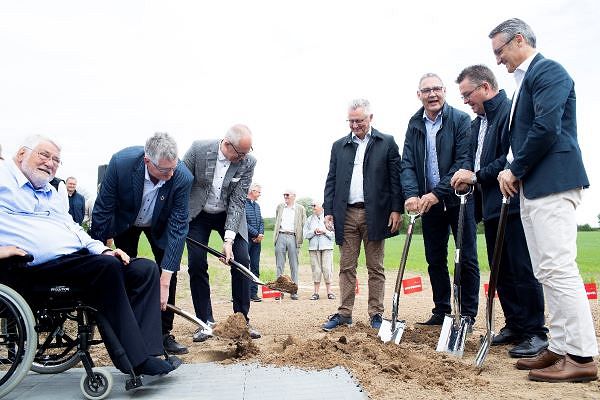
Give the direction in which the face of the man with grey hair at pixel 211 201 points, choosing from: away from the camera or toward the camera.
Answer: toward the camera

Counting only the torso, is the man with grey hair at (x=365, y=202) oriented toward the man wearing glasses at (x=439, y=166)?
no

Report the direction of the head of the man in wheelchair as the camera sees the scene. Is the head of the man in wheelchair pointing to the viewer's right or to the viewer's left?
to the viewer's right

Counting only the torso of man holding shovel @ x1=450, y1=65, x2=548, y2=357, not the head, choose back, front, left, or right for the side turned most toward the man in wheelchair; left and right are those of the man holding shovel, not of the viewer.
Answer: front

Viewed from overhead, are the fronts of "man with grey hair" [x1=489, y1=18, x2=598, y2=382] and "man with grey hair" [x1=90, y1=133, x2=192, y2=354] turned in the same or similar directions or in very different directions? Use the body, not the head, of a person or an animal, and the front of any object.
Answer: very different directions

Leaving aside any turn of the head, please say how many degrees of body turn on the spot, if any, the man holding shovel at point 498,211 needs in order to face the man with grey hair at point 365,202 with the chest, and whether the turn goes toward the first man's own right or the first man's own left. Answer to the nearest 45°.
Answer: approximately 90° to the first man's own right

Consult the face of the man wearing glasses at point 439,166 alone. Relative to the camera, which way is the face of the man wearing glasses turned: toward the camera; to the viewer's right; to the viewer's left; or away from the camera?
toward the camera

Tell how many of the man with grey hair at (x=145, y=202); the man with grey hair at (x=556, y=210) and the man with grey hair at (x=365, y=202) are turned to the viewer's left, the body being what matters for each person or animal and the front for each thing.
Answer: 1

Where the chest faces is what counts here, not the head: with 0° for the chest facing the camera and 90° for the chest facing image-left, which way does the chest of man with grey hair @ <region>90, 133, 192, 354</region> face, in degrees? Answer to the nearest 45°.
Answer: approximately 315°

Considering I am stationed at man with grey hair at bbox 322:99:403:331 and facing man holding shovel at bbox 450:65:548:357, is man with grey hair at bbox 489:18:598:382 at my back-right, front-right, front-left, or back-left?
front-right

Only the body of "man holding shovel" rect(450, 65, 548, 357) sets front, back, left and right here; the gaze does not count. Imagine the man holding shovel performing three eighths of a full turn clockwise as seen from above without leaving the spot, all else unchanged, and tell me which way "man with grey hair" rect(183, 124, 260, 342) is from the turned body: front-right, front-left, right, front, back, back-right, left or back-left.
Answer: left

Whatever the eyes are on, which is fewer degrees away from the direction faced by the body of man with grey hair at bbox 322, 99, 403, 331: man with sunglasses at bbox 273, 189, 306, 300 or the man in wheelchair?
the man in wheelchair

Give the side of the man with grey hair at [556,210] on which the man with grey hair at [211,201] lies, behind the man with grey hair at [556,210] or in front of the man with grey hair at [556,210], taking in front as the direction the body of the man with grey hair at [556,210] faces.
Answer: in front

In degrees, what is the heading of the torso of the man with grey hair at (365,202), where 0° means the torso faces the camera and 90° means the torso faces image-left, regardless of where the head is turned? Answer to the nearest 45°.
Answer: approximately 0°

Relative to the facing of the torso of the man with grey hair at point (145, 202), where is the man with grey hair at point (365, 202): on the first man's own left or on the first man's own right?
on the first man's own left

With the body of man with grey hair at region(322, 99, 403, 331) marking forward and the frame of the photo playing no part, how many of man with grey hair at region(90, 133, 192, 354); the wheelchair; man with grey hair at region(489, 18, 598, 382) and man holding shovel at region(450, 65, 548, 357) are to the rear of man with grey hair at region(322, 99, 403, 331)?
0

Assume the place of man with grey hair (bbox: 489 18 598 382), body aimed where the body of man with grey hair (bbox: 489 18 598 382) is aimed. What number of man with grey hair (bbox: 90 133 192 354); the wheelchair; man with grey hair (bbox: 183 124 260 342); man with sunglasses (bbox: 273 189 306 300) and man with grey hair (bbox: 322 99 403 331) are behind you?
0

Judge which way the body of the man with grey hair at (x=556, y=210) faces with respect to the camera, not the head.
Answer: to the viewer's left
